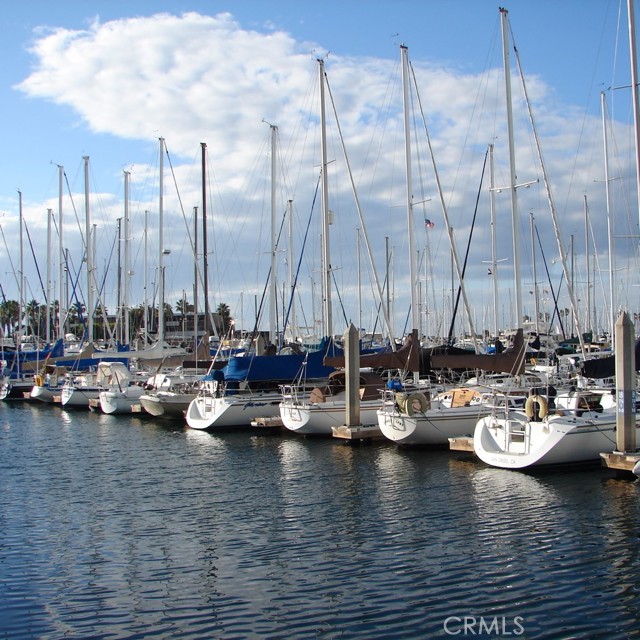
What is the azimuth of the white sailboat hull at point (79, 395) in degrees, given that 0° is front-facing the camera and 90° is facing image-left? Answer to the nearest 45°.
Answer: approximately 225°

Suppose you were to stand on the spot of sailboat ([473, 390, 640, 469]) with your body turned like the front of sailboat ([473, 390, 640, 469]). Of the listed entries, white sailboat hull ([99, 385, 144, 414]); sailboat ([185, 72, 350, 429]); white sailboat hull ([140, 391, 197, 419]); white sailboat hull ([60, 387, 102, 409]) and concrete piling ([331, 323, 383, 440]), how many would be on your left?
5

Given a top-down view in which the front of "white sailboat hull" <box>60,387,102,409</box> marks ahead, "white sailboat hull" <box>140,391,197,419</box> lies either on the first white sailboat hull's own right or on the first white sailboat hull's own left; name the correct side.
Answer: on the first white sailboat hull's own right

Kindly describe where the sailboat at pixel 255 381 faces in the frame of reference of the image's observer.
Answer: facing away from the viewer and to the right of the viewer

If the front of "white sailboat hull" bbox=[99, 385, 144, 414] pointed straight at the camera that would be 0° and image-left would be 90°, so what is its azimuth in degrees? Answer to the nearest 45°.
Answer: approximately 225°

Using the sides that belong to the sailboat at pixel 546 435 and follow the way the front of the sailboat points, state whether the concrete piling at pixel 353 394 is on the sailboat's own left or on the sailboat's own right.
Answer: on the sailboat's own left

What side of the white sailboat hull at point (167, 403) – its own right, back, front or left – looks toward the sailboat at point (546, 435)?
right
